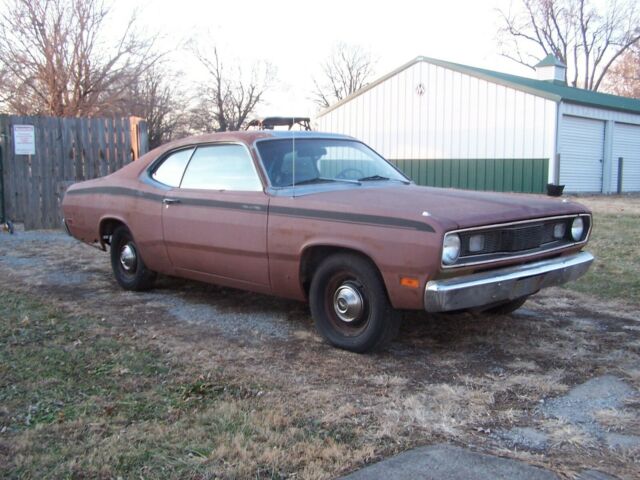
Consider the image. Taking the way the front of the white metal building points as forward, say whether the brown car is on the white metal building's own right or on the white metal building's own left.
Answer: on the white metal building's own right

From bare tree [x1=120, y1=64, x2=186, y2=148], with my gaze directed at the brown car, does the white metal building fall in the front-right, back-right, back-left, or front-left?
front-left

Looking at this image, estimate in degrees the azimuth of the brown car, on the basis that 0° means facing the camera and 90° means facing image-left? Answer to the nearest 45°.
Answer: approximately 315°

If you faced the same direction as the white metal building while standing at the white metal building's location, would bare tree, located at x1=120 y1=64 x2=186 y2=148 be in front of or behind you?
behind

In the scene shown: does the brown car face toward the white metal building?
no

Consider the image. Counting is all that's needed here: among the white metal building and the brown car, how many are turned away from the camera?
0

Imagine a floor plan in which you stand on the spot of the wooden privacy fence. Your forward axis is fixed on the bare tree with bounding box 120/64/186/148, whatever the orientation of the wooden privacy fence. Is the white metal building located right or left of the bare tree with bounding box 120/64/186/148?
right

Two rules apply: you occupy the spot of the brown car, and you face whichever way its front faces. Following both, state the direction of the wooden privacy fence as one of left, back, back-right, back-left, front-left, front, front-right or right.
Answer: back

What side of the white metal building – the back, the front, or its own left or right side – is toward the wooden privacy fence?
right

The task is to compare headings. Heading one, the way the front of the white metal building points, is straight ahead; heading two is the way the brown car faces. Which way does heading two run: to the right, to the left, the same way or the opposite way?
the same way

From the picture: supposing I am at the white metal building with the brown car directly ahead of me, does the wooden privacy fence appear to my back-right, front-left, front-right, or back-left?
front-right

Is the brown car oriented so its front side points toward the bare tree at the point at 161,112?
no

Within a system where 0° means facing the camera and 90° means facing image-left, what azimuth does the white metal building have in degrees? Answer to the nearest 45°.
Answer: approximately 315°
